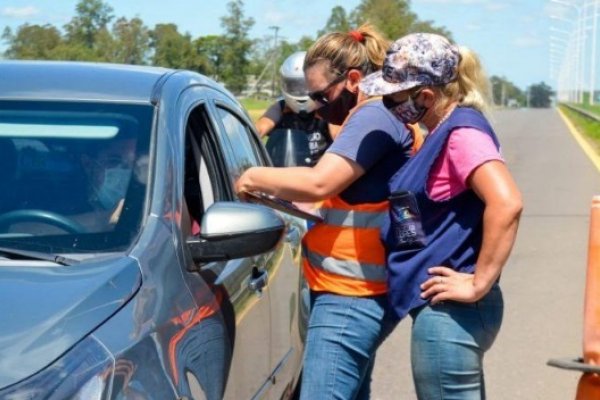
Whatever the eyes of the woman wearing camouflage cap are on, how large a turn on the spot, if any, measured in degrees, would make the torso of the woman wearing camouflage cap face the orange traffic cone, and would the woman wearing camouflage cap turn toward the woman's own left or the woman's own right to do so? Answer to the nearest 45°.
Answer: approximately 135° to the woman's own left

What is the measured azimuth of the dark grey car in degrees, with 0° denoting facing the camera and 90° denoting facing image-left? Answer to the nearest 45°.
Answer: approximately 45°

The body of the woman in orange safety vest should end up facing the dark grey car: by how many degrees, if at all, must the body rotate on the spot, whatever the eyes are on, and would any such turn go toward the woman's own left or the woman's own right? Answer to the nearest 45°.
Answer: approximately 45° to the woman's own left

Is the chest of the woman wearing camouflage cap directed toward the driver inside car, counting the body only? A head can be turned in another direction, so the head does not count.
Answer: yes

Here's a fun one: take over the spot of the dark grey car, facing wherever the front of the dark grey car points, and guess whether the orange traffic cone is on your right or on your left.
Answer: on your left

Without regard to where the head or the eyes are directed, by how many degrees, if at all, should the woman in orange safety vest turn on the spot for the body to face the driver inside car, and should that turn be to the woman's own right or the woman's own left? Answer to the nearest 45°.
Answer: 0° — they already face them

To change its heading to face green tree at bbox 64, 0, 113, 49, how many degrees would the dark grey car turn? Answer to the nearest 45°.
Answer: approximately 135° to its right

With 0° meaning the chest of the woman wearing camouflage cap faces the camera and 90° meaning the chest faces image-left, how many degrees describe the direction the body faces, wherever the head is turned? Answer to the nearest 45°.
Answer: approximately 90°

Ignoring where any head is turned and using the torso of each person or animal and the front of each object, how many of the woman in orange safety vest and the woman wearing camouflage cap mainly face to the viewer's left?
2

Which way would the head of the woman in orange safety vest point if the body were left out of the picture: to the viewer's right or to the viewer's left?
to the viewer's left

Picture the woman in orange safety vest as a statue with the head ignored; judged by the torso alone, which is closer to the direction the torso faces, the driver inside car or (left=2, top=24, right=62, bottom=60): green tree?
the driver inside car

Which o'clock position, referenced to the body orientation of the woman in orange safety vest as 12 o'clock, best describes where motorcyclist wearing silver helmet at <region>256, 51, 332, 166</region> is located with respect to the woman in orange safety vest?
The motorcyclist wearing silver helmet is roughly at 3 o'clock from the woman in orange safety vest.

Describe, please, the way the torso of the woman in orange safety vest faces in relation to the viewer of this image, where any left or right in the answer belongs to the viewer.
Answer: facing to the left of the viewer
